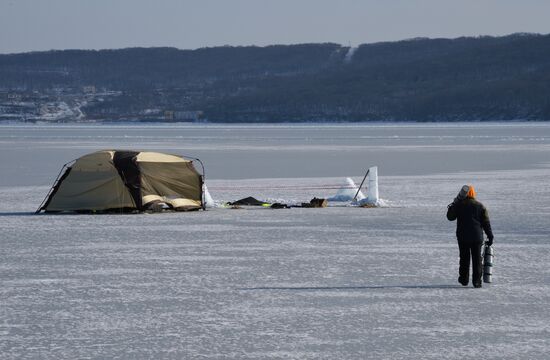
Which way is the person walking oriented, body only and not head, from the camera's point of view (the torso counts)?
away from the camera

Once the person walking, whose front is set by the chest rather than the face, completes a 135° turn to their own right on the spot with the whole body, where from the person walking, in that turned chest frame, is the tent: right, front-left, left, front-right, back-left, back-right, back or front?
back
